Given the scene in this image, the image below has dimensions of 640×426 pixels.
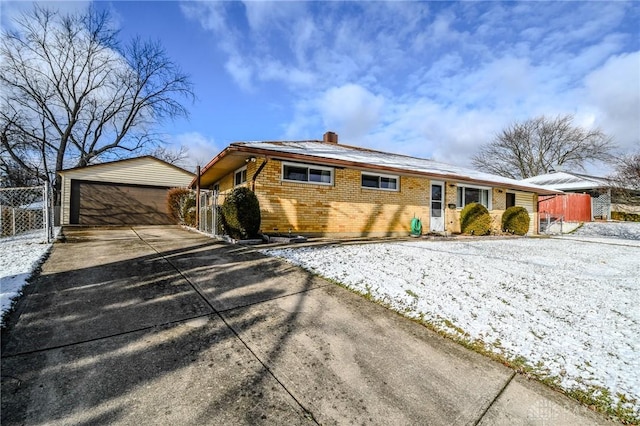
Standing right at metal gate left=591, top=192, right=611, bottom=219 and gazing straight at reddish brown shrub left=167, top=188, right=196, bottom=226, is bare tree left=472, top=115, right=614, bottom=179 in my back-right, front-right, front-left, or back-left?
back-right

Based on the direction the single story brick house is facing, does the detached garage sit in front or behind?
behind

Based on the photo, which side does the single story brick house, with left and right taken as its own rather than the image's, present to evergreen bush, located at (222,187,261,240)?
right

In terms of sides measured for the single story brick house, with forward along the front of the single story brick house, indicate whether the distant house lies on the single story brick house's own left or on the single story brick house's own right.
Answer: on the single story brick house's own left

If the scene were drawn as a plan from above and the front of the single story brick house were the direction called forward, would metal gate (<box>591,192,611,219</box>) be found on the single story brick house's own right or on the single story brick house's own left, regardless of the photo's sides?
on the single story brick house's own left

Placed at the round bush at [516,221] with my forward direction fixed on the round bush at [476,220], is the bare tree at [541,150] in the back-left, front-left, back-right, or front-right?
back-right

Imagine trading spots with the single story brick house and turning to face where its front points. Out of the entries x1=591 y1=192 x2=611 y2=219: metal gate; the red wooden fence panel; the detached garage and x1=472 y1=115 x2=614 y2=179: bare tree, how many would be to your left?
3

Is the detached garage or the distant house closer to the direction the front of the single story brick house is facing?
the distant house

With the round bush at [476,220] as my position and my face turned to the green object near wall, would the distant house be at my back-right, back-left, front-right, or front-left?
back-right

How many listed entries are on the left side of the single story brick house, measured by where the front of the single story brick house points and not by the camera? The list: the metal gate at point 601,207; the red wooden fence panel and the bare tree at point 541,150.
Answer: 3

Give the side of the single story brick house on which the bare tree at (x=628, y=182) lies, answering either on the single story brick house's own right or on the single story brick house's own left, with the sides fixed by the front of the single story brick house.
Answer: on the single story brick house's own left

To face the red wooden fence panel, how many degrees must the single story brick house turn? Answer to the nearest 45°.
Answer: approximately 90° to its left

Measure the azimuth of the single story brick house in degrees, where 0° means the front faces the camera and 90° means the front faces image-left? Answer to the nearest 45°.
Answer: approximately 315°
